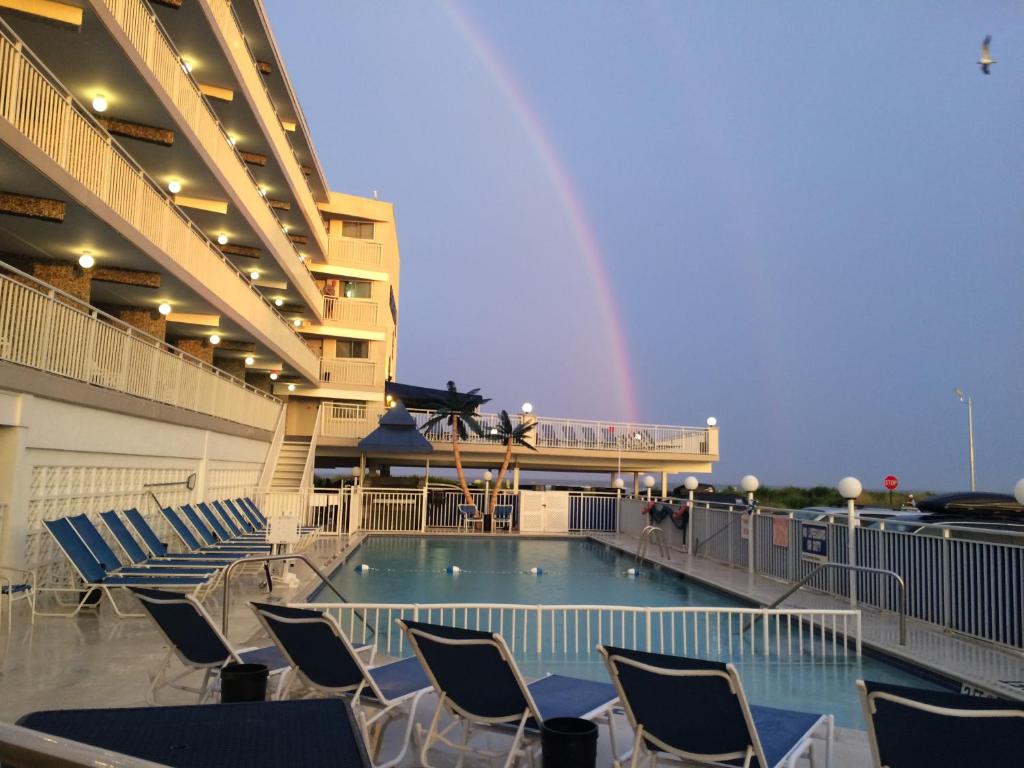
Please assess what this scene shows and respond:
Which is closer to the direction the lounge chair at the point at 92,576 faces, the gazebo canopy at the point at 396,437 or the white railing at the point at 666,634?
the white railing

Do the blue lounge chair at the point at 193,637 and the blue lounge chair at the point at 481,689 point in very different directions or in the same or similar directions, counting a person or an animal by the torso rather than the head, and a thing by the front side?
same or similar directions

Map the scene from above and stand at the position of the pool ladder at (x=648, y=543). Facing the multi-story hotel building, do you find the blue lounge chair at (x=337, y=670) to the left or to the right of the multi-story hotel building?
left

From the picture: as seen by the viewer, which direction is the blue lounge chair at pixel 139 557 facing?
to the viewer's right

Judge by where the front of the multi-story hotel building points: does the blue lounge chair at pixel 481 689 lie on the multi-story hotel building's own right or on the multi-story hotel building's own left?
on the multi-story hotel building's own right

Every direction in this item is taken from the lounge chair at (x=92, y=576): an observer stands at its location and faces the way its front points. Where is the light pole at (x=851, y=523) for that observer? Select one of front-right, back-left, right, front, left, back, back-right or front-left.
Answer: front

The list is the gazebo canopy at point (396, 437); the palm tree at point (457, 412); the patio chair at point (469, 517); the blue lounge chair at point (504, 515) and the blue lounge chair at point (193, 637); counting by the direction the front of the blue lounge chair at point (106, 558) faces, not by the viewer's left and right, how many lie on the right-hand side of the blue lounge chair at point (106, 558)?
1

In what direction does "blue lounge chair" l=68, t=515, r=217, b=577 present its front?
to the viewer's right

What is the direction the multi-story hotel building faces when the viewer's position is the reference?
facing to the right of the viewer

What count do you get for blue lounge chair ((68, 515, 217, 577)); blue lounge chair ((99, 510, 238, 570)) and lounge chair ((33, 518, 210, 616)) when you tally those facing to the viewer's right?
3

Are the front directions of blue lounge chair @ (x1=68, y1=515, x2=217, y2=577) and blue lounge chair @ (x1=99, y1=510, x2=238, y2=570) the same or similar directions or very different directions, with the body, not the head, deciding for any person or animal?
same or similar directions

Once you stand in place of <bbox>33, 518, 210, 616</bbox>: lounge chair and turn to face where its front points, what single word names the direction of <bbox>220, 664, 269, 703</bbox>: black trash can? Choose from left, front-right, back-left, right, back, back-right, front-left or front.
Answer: right

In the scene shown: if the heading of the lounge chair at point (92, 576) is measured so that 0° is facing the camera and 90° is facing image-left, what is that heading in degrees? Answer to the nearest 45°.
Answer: approximately 270°
